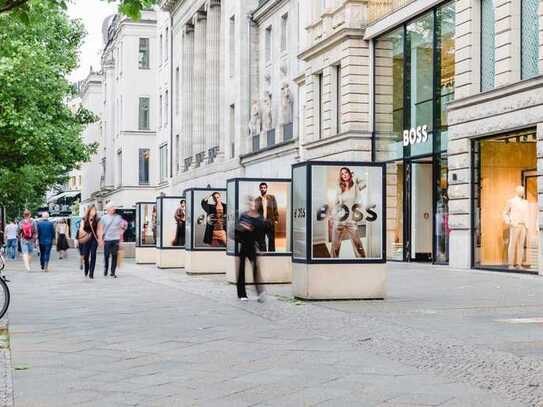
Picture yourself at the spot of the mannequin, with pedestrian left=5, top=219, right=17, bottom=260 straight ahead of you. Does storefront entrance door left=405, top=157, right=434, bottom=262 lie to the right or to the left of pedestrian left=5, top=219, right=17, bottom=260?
right

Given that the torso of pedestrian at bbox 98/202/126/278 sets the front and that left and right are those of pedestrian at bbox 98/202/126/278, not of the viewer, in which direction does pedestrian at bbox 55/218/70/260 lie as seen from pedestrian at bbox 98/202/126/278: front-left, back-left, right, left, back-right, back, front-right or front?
back

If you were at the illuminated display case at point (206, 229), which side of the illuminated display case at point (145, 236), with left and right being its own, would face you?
front

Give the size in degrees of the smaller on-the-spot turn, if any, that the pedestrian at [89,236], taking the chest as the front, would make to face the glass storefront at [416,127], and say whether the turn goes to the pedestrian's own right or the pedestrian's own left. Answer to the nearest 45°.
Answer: approximately 90° to the pedestrian's own left

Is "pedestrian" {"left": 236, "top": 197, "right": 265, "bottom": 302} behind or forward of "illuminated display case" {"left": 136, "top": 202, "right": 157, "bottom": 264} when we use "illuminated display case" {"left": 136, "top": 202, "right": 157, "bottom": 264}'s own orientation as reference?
forward

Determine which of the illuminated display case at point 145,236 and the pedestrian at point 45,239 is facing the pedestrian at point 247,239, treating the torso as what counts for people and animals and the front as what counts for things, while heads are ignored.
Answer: the illuminated display case

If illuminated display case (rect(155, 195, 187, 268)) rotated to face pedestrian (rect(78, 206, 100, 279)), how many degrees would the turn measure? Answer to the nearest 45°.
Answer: approximately 45° to its right

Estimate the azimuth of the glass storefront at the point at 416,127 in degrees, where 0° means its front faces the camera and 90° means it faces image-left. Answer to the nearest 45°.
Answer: approximately 45°
